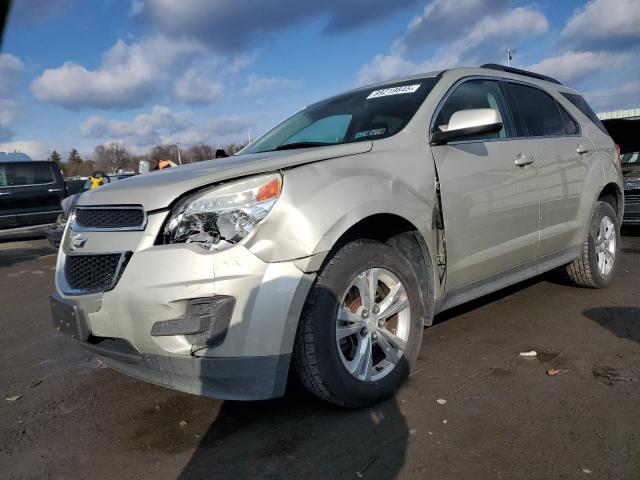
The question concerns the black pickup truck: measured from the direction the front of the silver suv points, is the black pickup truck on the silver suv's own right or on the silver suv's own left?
on the silver suv's own right

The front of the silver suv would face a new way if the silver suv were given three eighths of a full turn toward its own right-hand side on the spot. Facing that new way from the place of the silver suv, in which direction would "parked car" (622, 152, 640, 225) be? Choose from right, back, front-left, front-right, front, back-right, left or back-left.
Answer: front-right

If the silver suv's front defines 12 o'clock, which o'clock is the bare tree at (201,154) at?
The bare tree is roughly at 4 o'clock from the silver suv.

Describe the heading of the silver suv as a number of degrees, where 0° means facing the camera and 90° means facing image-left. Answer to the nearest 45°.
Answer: approximately 45°
